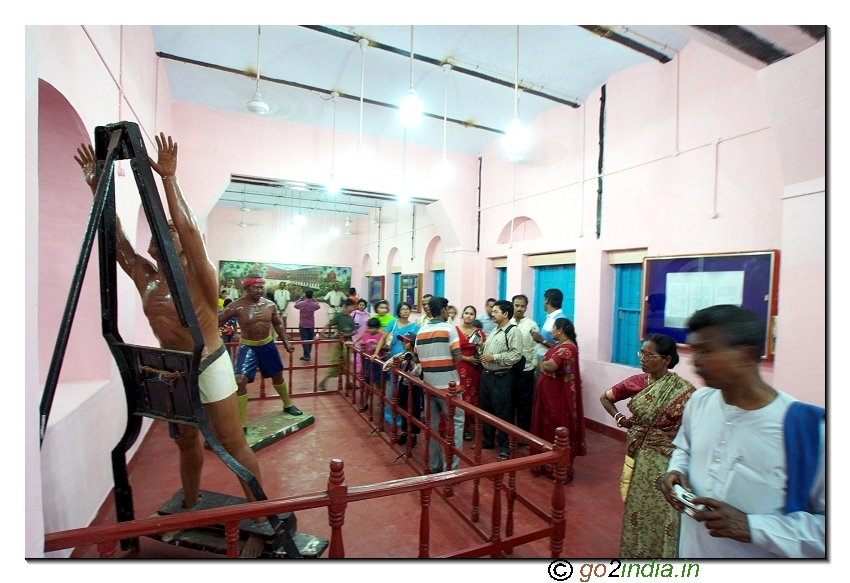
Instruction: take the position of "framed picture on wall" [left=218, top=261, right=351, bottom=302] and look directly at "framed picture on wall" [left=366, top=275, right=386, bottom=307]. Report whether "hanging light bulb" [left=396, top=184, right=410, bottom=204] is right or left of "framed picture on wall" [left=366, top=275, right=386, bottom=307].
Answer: right

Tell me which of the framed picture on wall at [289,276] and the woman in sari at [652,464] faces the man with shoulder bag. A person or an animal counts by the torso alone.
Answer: the framed picture on wall

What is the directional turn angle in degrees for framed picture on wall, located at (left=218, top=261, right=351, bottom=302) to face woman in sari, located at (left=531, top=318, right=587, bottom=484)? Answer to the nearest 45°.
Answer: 0° — it already faces them

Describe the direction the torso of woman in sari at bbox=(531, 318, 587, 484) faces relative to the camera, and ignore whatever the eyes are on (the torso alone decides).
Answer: to the viewer's left

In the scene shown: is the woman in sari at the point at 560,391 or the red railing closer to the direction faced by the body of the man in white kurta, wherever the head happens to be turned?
the red railing

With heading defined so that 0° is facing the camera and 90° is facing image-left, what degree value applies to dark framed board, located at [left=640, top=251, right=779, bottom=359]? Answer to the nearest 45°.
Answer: approximately 45°

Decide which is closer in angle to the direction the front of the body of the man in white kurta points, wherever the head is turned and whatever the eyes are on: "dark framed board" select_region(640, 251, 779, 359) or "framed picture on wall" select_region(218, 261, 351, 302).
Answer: the framed picture on wall
